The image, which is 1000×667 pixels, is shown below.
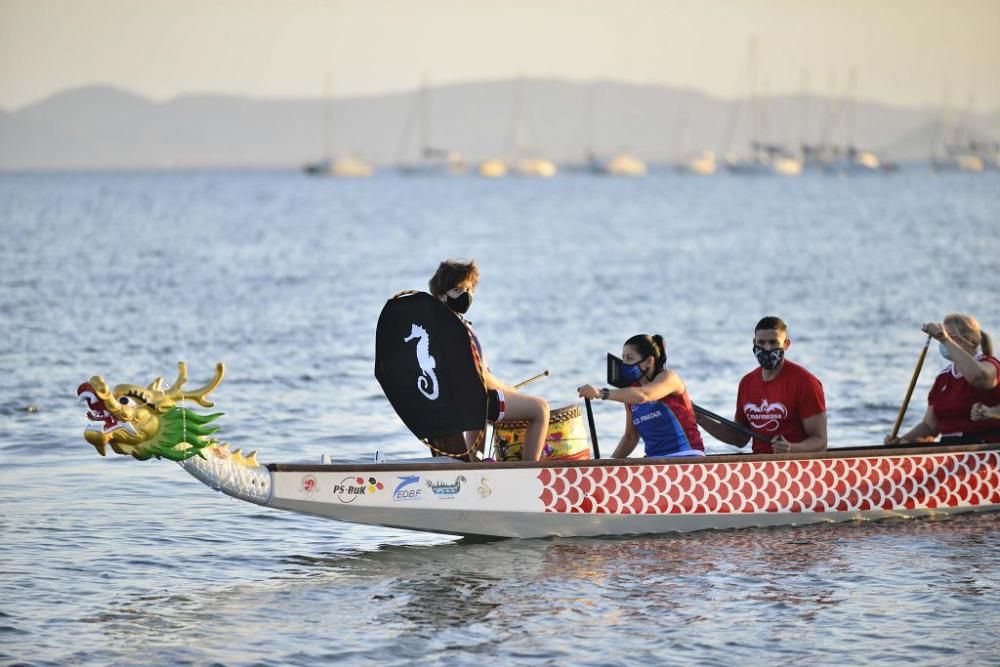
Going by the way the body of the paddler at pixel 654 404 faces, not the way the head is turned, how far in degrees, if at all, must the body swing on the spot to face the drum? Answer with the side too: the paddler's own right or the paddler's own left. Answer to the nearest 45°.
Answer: approximately 45° to the paddler's own right

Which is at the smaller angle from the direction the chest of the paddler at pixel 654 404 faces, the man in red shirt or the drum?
the drum

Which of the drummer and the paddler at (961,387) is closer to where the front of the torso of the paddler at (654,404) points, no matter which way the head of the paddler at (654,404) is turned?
the drummer

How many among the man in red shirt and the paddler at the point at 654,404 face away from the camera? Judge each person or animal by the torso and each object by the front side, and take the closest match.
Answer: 0

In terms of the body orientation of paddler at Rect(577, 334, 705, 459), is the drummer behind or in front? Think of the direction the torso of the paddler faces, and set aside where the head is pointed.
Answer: in front

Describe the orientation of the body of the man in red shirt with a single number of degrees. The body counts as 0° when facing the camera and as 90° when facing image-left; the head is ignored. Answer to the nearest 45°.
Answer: approximately 45°

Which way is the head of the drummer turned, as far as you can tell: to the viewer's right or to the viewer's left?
to the viewer's right

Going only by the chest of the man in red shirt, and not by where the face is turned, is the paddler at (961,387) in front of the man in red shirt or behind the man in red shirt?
behind

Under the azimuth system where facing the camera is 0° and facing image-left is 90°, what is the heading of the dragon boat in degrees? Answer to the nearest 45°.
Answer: approximately 90°

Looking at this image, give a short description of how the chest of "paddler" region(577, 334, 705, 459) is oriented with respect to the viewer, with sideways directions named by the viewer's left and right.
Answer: facing the viewer and to the left of the viewer

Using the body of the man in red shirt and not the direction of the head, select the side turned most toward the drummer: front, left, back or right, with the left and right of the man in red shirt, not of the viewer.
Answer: front

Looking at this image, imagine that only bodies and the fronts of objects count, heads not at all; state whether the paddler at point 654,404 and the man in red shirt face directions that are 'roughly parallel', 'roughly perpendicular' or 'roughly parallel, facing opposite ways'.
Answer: roughly parallel
